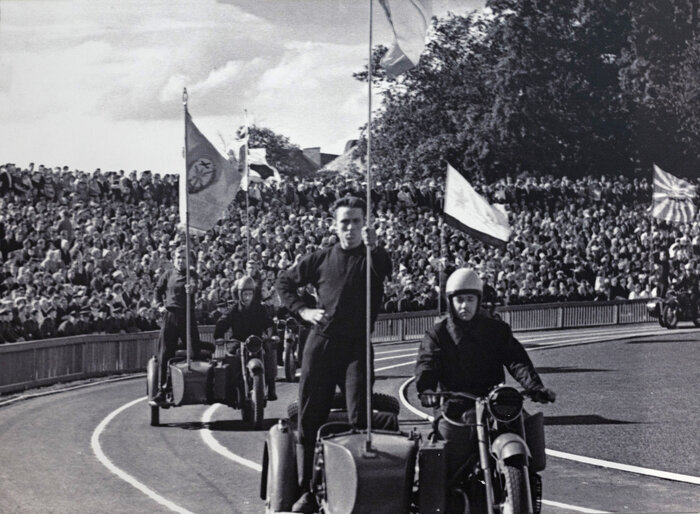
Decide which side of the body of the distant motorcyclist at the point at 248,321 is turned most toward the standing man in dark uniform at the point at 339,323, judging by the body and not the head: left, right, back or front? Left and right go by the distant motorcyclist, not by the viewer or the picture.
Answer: front

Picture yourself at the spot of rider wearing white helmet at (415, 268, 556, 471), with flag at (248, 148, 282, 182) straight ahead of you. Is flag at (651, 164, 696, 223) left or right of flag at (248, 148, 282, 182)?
right

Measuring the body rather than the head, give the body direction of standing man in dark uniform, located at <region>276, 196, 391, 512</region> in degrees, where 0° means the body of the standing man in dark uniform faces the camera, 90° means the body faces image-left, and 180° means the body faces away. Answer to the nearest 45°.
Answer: approximately 0°

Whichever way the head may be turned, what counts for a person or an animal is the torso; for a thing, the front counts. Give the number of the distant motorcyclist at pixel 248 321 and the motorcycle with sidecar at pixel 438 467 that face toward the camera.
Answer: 2

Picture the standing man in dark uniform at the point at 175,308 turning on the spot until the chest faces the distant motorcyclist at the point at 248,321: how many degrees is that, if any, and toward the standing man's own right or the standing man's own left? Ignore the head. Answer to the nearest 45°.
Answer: approximately 90° to the standing man's own left

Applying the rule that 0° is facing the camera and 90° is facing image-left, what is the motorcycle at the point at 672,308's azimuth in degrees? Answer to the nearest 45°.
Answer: approximately 45°

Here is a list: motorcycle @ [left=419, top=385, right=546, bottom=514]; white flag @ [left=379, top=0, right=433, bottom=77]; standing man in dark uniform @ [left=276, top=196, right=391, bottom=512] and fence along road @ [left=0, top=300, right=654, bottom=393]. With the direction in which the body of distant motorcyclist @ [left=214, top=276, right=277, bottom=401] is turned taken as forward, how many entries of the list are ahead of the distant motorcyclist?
3
